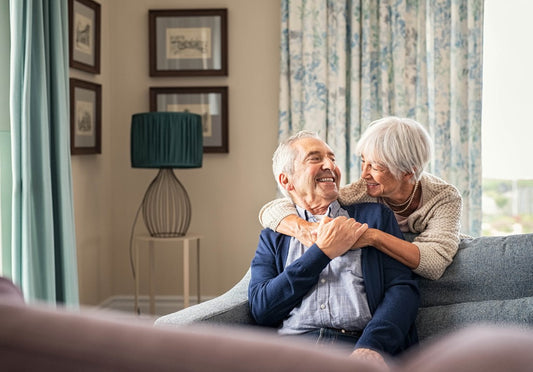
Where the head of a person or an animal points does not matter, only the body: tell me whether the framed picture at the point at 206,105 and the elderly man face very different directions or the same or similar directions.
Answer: same or similar directions

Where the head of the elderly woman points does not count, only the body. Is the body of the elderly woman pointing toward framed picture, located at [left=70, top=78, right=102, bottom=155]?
no

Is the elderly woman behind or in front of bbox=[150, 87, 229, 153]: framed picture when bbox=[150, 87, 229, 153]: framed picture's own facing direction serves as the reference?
in front

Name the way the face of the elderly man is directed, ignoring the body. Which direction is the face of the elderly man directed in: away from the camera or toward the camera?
toward the camera

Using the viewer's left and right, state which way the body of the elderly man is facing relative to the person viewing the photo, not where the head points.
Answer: facing the viewer

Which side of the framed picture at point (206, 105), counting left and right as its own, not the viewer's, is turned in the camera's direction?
front

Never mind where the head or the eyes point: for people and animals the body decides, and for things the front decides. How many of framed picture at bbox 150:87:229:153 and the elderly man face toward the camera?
2

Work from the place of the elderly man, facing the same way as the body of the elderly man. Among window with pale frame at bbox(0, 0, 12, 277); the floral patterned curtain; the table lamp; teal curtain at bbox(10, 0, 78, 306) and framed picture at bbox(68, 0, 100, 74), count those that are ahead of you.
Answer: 0

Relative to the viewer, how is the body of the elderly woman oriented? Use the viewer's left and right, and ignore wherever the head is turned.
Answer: facing the viewer and to the left of the viewer

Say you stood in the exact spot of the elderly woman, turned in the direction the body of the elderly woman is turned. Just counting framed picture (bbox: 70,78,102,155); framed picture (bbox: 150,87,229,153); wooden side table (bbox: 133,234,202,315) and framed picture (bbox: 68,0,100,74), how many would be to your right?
4

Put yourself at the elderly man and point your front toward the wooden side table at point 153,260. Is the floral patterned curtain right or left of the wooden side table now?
right

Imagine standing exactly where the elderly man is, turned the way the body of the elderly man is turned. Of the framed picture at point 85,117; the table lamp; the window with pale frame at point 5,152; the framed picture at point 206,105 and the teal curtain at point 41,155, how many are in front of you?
0

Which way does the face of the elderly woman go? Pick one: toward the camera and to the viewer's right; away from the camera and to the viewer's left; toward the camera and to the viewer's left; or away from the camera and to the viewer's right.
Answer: toward the camera and to the viewer's left

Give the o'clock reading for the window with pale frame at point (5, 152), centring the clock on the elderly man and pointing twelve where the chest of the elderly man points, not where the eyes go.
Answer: The window with pale frame is roughly at 4 o'clock from the elderly man.

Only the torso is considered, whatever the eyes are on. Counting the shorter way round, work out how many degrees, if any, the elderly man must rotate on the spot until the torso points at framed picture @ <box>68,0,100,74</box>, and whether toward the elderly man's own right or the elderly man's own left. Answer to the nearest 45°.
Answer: approximately 135° to the elderly man's own right

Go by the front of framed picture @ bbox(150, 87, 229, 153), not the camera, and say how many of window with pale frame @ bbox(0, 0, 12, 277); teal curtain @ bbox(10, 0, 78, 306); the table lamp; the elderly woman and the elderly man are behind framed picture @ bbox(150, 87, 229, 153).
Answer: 0
